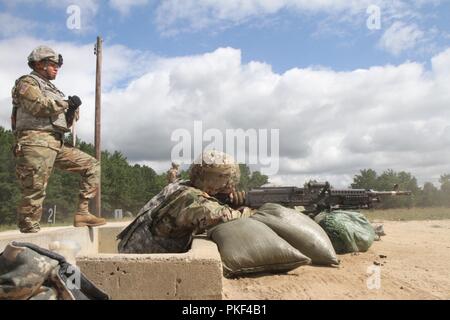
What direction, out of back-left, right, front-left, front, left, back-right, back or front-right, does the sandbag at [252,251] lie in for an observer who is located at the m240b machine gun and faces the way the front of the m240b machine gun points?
right

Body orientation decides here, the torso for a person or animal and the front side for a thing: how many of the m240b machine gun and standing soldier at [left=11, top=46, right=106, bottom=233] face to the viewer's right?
2

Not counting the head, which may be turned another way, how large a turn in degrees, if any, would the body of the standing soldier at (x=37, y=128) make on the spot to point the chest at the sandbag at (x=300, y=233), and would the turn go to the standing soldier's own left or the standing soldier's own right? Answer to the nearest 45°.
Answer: approximately 45° to the standing soldier's own right

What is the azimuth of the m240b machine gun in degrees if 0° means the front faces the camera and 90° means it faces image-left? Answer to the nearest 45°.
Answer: approximately 270°

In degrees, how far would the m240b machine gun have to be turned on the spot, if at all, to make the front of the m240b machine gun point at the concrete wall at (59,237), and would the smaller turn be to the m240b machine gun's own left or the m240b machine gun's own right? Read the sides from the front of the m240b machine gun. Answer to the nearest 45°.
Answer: approximately 135° to the m240b machine gun's own right

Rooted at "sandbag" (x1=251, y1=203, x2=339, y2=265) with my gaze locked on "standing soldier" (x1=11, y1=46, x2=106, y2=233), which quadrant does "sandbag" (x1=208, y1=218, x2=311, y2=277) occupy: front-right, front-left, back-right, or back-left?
front-left

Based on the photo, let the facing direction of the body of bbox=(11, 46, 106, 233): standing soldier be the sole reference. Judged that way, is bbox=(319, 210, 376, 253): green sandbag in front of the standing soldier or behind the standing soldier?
in front

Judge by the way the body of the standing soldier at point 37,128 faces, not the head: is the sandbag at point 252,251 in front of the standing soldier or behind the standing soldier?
in front

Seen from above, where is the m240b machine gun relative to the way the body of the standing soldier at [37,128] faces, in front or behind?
in front

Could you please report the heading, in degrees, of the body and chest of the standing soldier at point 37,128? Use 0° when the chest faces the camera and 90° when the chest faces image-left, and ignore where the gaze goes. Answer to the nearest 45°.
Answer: approximately 270°
